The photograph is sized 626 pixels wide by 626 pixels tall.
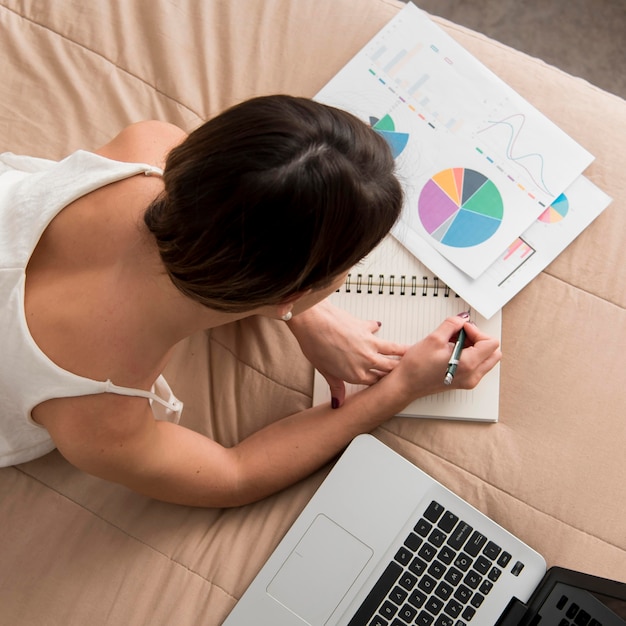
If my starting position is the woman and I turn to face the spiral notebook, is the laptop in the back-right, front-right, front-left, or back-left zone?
front-right

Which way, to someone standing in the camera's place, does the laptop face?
facing away from the viewer and to the left of the viewer
